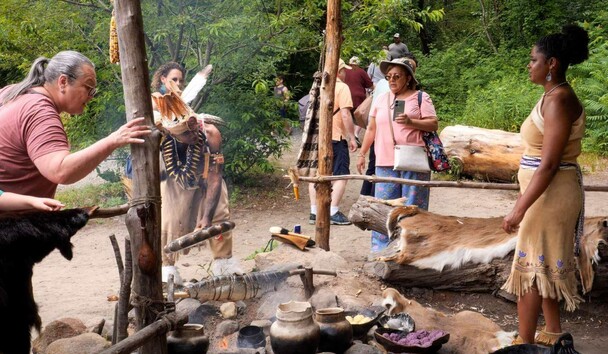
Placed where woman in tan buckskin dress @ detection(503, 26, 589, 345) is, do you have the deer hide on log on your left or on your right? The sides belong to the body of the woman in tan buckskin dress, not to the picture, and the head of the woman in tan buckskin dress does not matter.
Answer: on your right

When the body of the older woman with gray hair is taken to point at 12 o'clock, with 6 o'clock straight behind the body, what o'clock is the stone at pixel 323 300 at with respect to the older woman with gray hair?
The stone is roughly at 11 o'clock from the older woman with gray hair.

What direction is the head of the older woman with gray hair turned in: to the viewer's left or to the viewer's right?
to the viewer's right

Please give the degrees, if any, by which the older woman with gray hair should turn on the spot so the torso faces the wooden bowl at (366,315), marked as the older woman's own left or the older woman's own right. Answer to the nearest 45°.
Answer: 0° — they already face it

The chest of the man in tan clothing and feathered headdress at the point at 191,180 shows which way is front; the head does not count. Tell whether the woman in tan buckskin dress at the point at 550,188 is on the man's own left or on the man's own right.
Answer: on the man's own left

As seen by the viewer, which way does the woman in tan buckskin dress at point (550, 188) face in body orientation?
to the viewer's left

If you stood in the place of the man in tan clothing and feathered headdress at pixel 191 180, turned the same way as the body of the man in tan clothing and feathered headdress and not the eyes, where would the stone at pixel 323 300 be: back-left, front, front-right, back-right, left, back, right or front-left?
front-left

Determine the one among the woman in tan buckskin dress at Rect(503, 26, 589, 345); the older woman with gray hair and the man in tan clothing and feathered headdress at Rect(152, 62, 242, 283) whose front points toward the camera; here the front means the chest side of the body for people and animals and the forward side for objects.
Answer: the man in tan clothing and feathered headdress at Rect(152, 62, 242, 283)

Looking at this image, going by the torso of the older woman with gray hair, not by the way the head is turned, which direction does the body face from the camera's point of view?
to the viewer's right

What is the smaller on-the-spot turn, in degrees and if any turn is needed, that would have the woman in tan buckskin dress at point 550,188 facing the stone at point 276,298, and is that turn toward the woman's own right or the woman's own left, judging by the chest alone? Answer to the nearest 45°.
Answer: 0° — they already face it

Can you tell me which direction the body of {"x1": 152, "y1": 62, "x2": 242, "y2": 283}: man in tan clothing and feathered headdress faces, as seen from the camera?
toward the camera

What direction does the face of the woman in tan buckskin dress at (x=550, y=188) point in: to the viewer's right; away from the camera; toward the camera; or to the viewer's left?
to the viewer's left

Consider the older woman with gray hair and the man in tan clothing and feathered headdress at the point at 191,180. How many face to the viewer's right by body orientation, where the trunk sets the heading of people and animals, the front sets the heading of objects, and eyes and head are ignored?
1

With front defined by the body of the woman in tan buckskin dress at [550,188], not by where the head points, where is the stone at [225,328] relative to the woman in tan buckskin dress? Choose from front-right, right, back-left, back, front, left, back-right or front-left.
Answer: front
